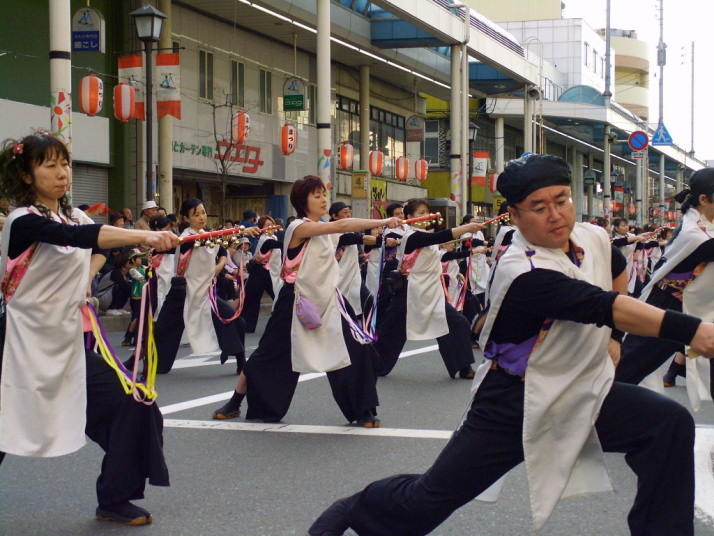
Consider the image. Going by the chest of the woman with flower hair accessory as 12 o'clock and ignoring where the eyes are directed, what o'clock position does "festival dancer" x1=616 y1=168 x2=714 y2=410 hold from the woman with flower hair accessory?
The festival dancer is roughly at 10 o'clock from the woman with flower hair accessory.

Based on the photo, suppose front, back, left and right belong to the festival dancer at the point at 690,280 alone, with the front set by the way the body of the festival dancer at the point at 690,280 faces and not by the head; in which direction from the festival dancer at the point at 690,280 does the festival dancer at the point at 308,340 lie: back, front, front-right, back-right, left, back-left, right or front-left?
back

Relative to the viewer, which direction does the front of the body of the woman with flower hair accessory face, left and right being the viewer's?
facing the viewer and to the right of the viewer

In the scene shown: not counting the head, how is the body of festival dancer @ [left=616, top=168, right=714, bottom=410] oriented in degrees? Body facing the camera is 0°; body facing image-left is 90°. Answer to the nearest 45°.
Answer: approximately 270°

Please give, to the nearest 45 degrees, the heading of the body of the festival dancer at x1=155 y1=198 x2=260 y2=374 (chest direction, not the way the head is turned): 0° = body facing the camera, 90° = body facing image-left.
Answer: approximately 315°

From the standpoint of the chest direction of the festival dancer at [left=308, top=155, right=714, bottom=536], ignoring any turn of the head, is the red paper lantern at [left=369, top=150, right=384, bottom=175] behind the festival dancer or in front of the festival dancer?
behind

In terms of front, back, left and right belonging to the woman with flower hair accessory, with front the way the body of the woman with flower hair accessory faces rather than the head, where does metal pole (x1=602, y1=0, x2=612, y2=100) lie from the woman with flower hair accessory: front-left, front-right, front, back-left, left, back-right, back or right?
left

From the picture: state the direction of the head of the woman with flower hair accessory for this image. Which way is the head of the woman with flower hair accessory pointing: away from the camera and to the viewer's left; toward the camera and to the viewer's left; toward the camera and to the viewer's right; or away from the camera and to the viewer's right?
toward the camera and to the viewer's right

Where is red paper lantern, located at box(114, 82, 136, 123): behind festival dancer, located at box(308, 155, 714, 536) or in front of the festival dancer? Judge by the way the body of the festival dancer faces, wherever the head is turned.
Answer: behind
